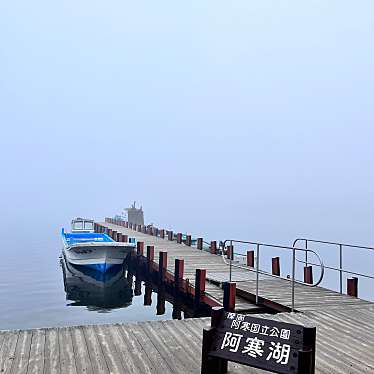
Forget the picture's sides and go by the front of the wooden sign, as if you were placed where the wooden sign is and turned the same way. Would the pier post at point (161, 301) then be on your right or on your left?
on your right

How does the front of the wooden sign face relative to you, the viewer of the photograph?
facing the viewer and to the left of the viewer

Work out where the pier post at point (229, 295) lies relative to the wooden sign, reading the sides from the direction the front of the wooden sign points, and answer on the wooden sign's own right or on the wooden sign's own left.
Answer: on the wooden sign's own right

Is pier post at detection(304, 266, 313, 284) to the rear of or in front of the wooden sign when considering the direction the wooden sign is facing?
to the rear

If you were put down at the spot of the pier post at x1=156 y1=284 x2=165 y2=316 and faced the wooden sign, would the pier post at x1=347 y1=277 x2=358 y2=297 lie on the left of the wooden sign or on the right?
left

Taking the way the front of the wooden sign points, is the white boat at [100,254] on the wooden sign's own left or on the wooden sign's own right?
on the wooden sign's own right
